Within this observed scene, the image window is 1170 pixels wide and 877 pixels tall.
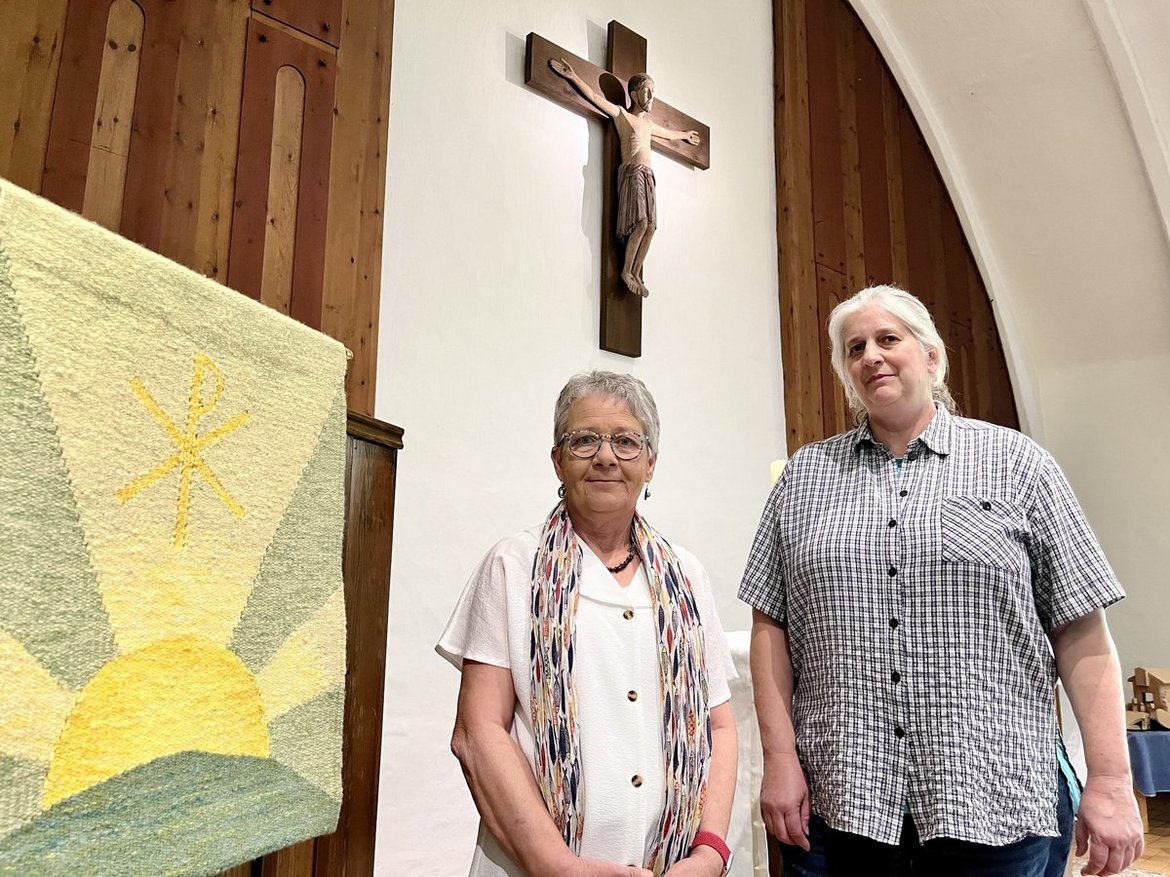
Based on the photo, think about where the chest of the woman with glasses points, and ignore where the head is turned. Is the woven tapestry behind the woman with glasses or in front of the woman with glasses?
in front

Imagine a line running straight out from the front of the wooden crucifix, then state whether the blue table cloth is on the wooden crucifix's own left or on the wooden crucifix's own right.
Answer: on the wooden crucifix's own left

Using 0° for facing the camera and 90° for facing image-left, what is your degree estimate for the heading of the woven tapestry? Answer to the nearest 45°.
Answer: approximately 315°

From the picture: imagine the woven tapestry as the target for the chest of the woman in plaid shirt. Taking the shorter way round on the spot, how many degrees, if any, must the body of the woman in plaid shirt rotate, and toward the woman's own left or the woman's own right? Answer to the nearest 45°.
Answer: approximately 45° to the woman's own right

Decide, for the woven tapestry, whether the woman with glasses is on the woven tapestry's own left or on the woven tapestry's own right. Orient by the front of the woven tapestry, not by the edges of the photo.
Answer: on the woven tapestry's own left

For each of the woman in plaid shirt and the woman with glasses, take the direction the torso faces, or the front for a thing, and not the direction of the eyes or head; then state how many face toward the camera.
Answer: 2

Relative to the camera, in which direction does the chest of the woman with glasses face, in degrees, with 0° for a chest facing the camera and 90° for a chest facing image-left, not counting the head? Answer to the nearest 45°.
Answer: approximately 0°

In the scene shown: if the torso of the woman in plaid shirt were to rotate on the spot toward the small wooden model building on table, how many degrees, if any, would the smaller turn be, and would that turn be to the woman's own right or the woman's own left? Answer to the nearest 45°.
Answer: approximately 180°

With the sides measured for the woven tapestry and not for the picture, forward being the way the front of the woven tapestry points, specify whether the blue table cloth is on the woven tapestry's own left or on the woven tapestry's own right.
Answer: on the woven tapestry's own left

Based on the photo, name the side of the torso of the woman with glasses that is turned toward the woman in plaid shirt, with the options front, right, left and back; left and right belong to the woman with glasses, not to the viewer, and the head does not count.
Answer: left
